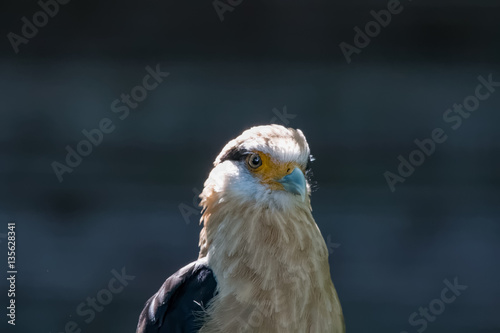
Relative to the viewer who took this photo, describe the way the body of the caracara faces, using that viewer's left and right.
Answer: facing the viewer and to the right of the viewer
